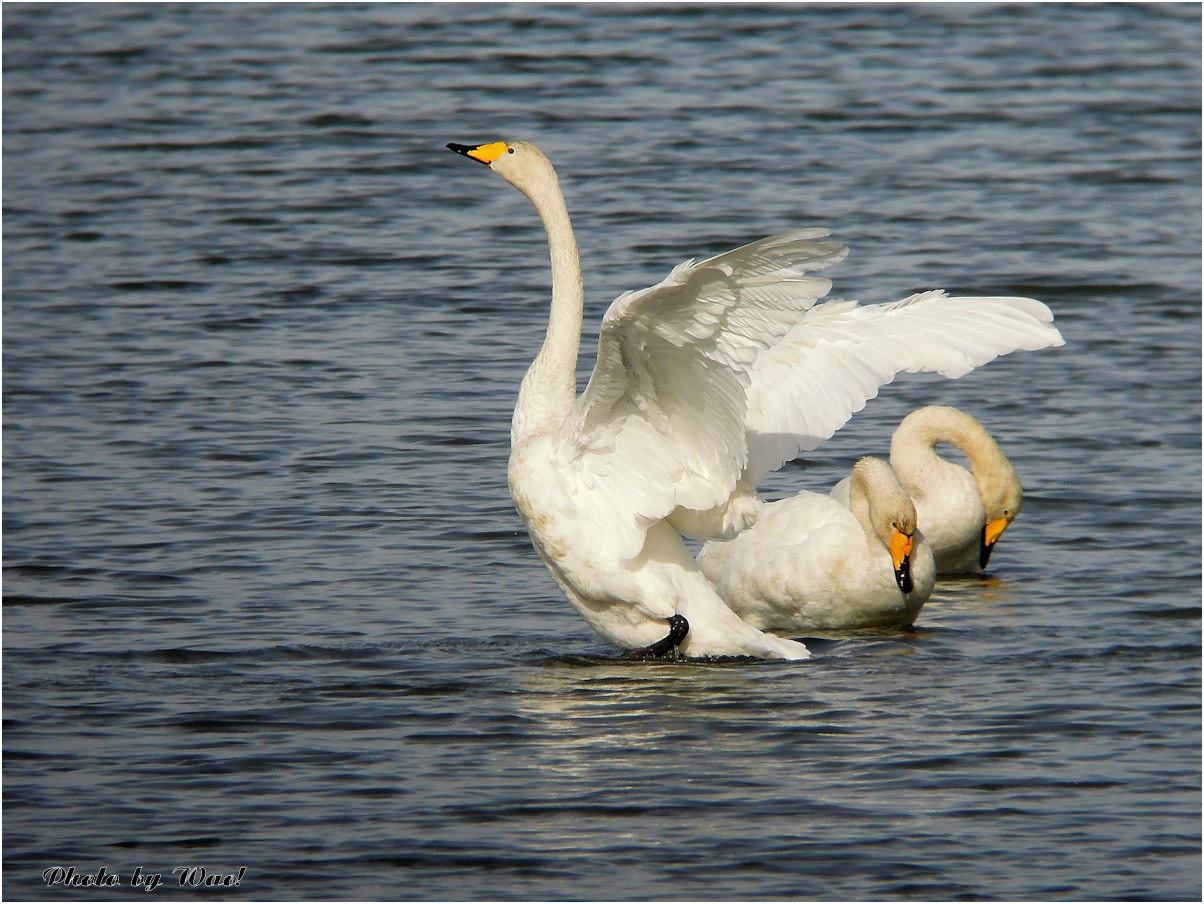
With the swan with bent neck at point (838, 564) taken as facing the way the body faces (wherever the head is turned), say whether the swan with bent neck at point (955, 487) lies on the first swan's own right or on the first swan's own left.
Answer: on the first swan's own left

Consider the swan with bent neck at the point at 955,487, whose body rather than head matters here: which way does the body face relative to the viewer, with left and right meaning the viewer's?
facing to the right of the viewer

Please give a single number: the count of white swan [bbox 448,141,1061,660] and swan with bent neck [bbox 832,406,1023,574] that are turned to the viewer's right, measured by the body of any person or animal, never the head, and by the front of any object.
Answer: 1

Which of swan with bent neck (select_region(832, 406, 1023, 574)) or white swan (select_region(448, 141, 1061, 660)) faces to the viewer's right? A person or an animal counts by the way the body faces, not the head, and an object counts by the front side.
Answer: the swan with bent neck

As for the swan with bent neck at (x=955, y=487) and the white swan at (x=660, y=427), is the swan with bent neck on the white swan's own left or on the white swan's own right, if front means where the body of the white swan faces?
on the white swan's own right

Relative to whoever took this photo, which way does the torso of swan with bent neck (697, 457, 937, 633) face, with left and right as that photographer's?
facing to the right of the viewer

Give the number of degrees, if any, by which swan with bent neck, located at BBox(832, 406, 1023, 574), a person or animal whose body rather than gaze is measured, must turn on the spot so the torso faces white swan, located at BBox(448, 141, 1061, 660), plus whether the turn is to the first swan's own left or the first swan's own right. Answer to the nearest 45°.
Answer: approximately 135° to the first swan's own right

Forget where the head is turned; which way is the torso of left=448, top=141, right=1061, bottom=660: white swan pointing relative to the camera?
to the viewer's left

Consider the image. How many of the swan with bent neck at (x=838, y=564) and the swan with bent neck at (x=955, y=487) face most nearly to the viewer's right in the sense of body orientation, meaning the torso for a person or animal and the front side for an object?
2
